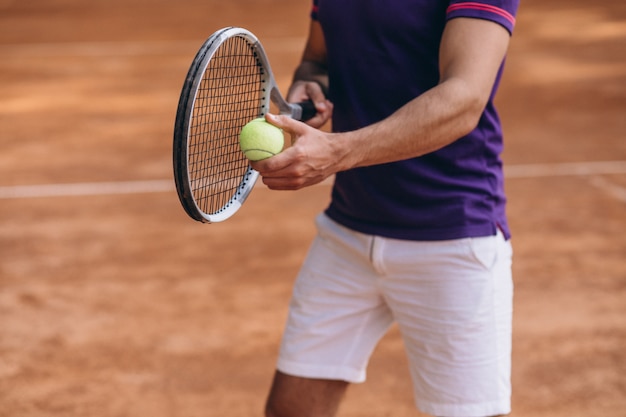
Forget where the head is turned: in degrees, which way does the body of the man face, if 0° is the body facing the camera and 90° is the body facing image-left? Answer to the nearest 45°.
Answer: approximately 45°
